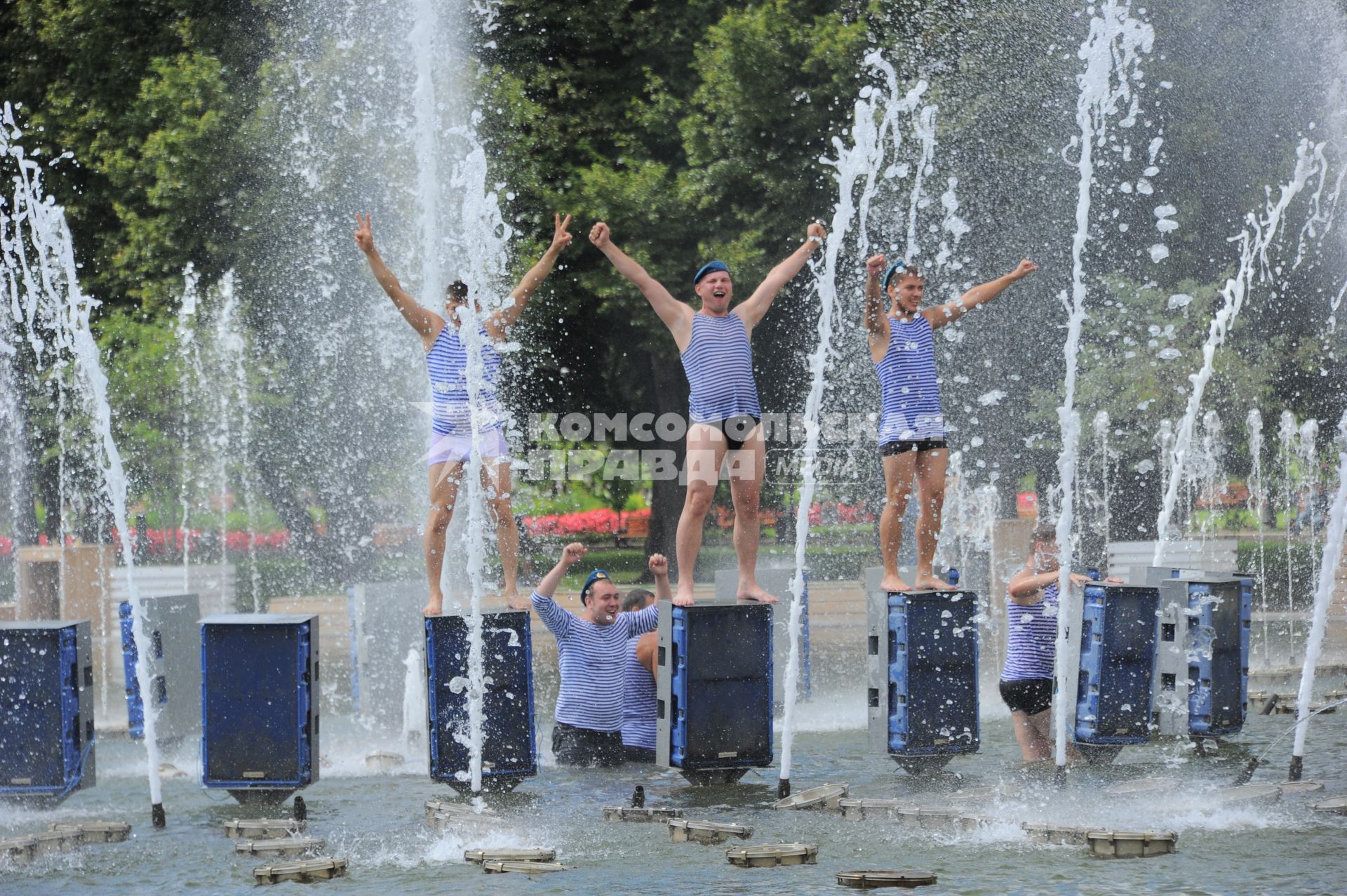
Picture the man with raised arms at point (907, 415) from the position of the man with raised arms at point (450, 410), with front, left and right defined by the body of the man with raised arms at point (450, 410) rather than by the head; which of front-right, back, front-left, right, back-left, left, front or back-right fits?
left

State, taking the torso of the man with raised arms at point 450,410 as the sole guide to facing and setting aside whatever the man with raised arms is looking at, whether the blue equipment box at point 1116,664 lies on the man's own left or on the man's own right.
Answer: on the man's own left

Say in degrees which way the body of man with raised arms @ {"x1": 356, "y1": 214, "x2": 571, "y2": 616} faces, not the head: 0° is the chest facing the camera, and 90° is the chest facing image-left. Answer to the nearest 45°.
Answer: approximately 0°

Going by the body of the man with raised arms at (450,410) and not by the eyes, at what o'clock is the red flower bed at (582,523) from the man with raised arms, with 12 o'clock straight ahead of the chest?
The red flower bed is roughly at 6 o'clock from the man with raised arms.

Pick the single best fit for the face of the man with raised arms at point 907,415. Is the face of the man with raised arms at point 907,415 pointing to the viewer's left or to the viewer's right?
to the viewer's right

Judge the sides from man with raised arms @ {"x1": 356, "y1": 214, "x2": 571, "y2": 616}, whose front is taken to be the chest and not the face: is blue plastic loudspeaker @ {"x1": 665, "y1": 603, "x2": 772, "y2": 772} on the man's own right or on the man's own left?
on the man's own left
